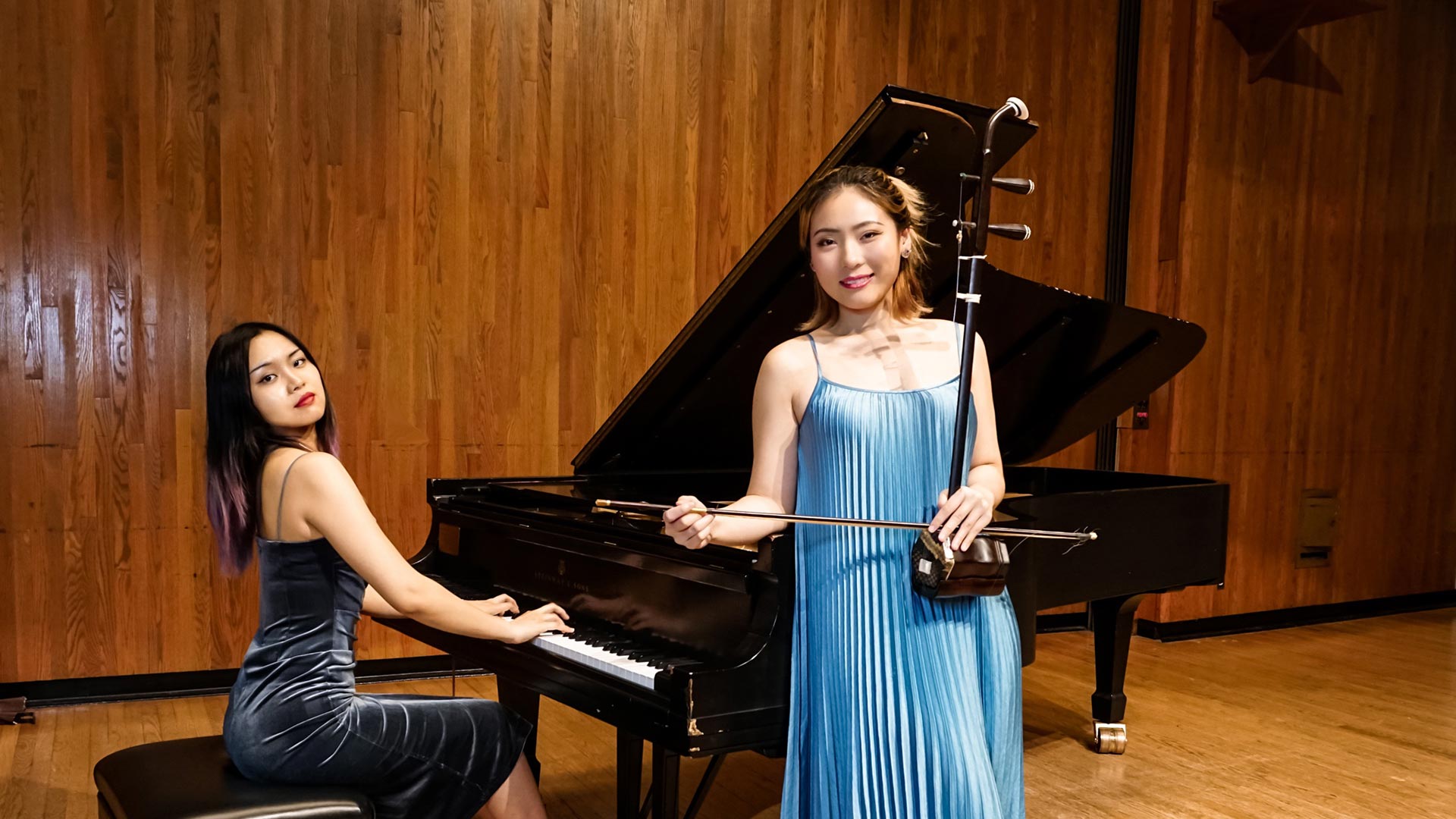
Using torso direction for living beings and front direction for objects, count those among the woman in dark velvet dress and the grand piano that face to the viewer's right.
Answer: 1

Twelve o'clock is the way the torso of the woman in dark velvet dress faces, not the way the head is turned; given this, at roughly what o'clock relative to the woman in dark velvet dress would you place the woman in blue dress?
The woman in blue dress is roughly at 1 o'clock from the woman in dark velvet dress.

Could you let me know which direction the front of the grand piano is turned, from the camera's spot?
facing the viewer and to the left of the viewer

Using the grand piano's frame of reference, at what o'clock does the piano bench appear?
The piano bench is roughly at 12 o'clock from the grand piano.

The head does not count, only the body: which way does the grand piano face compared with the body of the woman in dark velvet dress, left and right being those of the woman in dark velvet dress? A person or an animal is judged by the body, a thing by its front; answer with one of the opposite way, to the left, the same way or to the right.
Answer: the opposite way

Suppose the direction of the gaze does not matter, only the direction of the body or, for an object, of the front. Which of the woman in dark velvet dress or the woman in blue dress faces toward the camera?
the woman in blue dress

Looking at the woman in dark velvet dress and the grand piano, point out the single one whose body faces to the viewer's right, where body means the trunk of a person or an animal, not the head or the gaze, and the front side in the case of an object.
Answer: the woman in dark velvet dress

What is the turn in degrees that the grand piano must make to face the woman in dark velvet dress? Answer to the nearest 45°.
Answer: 0° — it already faces them

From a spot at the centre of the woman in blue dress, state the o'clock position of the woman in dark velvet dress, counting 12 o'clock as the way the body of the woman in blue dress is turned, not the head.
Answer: The woman in dark velvet dress is roughly at 3 o'clock from the woman in blue dress.

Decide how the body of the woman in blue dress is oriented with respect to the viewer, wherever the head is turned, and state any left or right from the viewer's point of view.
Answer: facing the viewer

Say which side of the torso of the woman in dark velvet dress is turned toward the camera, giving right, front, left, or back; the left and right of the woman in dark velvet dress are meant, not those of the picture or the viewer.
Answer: right

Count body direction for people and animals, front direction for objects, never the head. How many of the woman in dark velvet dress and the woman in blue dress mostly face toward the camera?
1

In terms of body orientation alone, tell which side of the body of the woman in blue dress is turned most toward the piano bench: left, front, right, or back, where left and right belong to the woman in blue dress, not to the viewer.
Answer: right
